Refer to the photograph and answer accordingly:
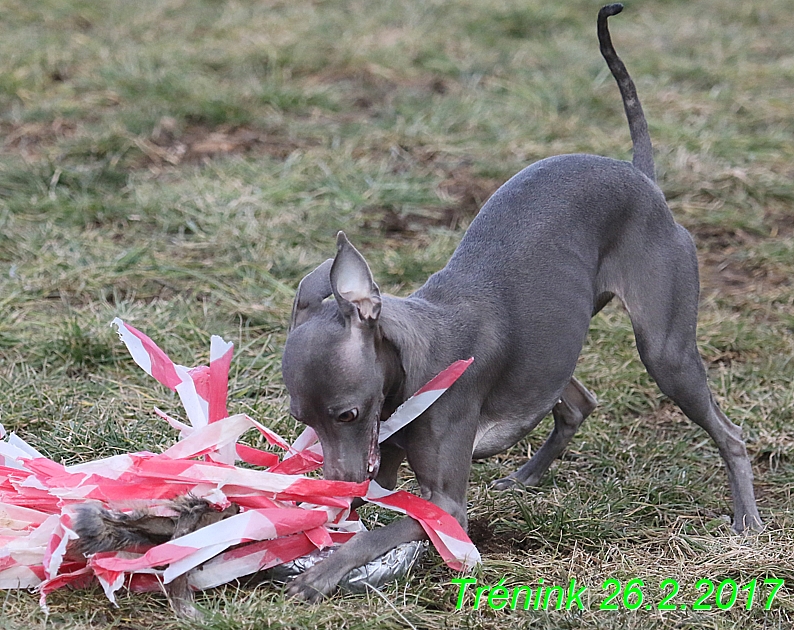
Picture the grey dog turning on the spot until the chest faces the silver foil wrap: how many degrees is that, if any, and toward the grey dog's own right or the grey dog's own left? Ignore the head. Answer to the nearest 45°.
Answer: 0° — it already faces it

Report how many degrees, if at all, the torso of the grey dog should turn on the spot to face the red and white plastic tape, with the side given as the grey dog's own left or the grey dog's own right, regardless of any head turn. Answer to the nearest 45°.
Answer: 0° — it already faces it

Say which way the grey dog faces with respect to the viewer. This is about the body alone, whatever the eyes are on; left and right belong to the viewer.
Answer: facing the viewer and to the left of the viewer
